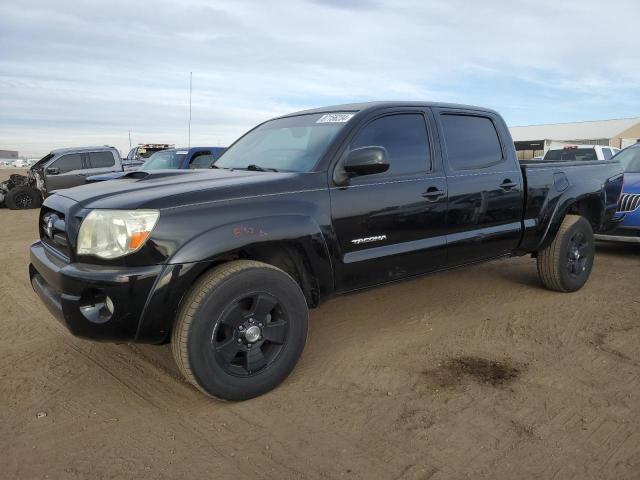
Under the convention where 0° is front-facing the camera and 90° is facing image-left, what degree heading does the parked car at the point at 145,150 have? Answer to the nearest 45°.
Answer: approximately 45°

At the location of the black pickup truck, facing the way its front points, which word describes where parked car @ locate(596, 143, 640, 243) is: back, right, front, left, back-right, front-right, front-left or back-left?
back

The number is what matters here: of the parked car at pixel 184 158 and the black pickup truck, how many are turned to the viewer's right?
0

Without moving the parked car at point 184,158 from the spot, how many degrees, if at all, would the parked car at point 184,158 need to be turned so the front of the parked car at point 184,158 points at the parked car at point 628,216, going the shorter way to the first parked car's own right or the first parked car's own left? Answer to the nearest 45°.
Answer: approximately 90° to the first parked car's own left

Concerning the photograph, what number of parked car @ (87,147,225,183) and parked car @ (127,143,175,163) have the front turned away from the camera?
0

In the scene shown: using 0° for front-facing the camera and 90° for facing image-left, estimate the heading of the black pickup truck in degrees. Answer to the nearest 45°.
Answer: approximately 45°

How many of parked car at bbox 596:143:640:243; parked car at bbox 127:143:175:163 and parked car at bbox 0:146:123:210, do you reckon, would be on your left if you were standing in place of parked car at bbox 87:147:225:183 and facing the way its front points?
1

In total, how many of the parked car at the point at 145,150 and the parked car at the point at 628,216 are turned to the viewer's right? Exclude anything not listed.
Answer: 0

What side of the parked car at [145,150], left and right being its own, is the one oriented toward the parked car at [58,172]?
front
